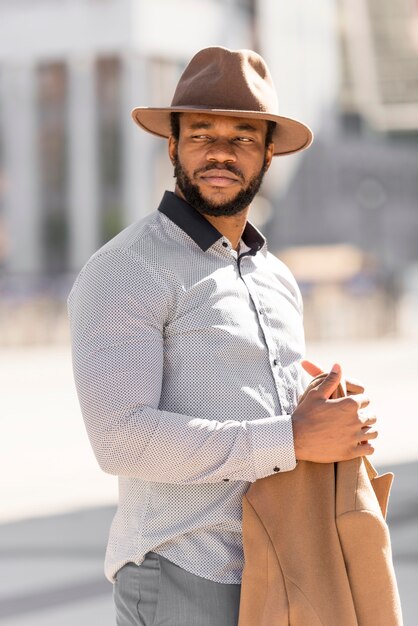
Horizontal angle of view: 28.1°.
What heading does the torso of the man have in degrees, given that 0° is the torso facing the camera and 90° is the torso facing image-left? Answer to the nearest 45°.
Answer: approximately 315°
